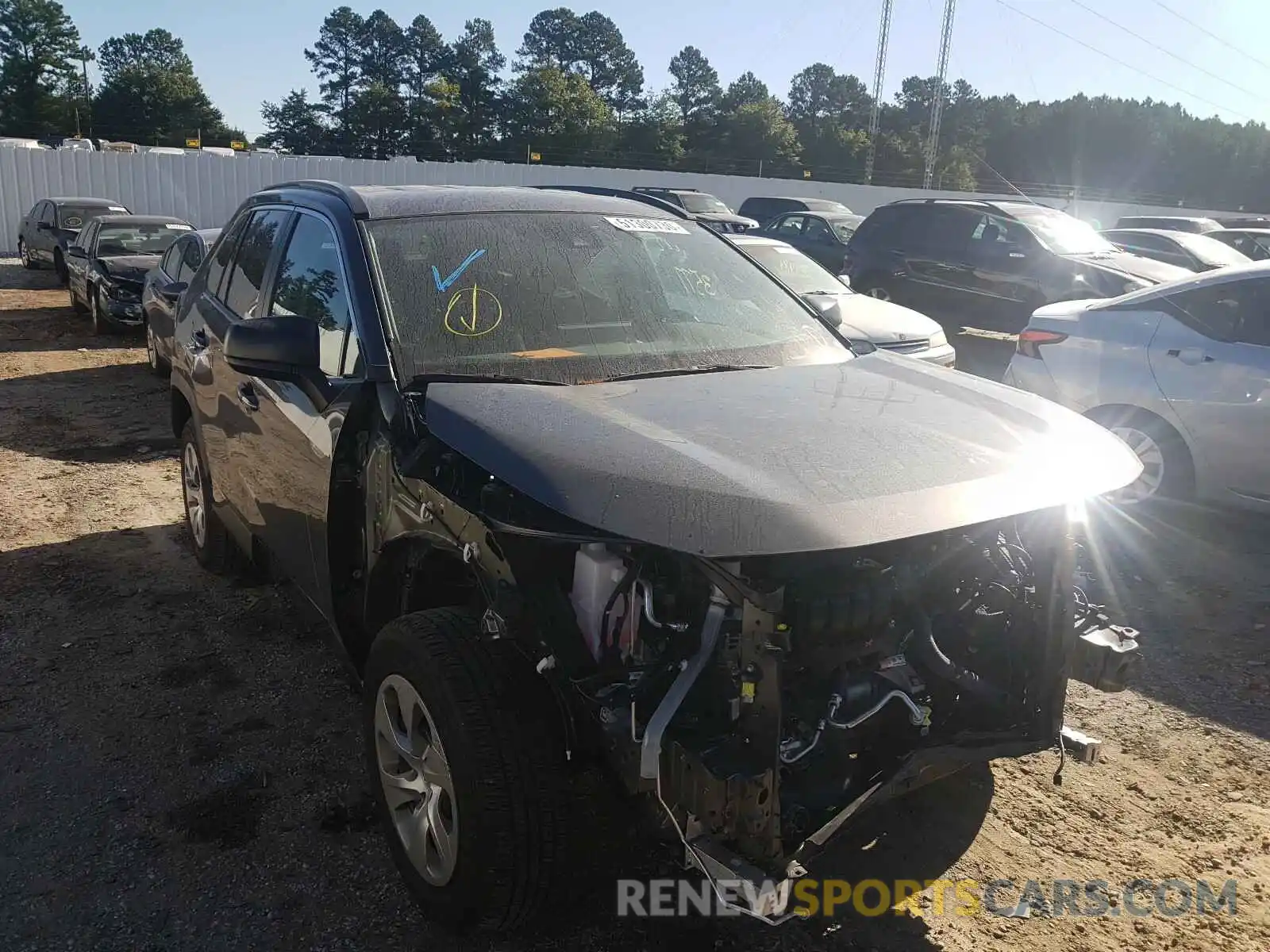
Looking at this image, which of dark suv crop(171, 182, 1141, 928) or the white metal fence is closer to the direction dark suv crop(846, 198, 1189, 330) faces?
the dark suv

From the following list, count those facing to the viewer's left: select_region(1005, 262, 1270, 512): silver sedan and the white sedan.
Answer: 0

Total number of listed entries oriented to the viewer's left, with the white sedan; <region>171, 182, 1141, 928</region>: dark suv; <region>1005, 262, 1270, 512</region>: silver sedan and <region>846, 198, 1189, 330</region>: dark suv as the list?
0

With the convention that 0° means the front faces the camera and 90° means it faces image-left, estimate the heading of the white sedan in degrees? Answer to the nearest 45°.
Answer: approximately 315°

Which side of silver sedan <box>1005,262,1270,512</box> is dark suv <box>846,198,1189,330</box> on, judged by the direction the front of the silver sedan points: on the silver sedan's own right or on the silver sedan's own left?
on the silver sedan's own left

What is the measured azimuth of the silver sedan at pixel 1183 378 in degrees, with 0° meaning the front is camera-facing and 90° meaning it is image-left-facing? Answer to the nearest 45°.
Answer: approximately 270°

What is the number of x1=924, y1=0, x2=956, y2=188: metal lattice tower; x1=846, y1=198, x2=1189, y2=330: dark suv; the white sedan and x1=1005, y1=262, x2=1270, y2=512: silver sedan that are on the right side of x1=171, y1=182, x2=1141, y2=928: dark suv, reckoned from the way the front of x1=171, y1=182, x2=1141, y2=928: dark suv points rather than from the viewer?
0

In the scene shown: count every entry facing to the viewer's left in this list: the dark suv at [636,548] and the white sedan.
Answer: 0

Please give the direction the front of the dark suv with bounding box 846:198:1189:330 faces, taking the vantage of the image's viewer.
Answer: facing the viewer and to the right of the viewer

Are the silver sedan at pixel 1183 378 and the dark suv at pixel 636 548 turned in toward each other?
no

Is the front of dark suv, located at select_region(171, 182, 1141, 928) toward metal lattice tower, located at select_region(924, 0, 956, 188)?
no

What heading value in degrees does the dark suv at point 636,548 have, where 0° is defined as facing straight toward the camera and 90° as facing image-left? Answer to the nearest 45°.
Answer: approximately 315°

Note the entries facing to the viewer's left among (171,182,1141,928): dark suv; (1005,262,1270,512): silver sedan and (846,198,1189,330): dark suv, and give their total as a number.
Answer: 0

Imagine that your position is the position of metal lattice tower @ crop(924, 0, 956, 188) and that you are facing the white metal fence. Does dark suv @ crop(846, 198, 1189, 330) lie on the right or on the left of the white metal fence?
left

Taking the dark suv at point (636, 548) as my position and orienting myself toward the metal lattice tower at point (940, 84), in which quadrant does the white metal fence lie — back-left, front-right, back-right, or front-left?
front-left

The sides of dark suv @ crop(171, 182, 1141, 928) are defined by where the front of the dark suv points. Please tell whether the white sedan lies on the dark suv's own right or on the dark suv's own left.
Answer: on the dark suv's own left

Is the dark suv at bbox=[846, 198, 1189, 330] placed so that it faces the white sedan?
no

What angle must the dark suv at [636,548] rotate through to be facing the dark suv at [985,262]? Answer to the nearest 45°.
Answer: approximately 135° to its left

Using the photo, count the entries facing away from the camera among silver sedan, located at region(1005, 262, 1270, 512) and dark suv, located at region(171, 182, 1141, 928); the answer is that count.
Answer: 0

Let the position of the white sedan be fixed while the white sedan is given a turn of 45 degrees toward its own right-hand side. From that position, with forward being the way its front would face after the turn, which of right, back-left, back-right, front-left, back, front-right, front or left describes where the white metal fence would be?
back-right

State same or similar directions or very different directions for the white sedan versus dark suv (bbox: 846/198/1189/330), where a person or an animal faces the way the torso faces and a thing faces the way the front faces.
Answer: same or similar directions

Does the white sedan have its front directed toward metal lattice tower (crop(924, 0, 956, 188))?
no

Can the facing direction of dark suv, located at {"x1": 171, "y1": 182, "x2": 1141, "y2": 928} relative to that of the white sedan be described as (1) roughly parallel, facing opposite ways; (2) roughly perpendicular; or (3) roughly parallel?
roughly parallel
